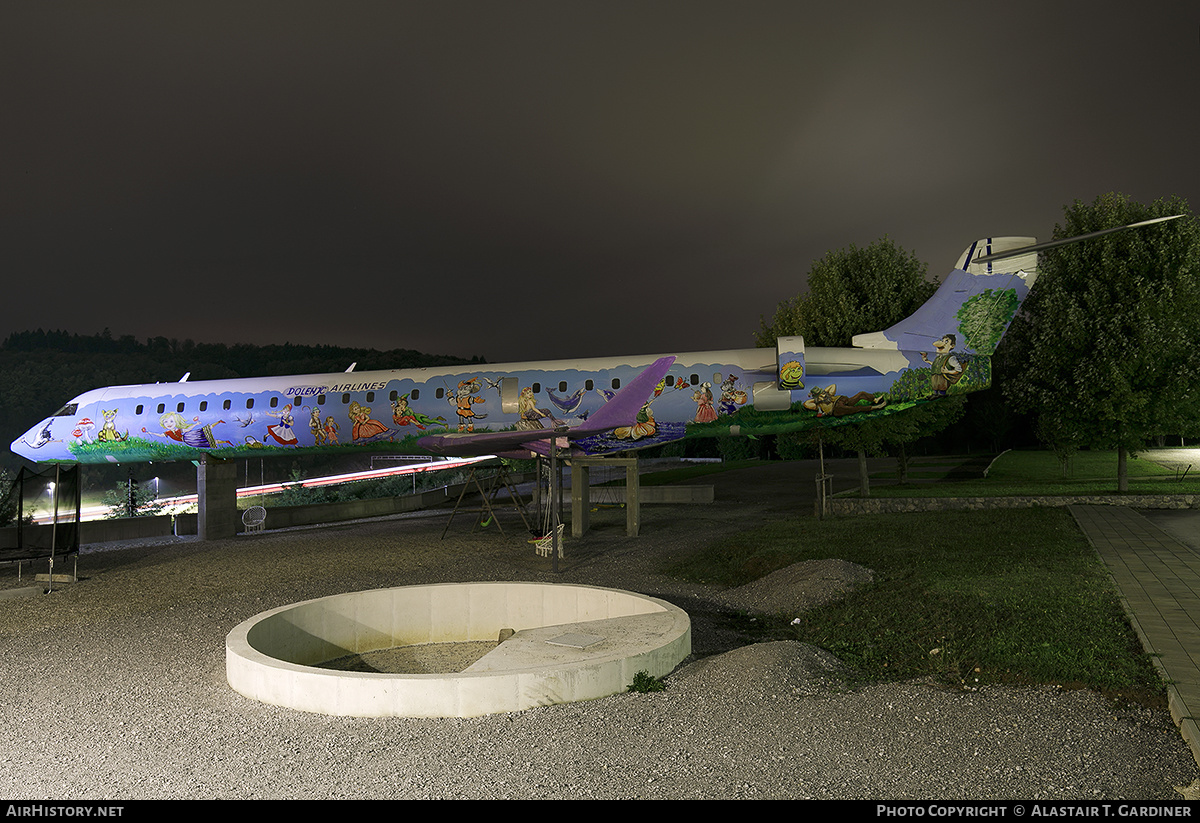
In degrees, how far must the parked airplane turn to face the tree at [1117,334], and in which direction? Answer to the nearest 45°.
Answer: approximately 180°

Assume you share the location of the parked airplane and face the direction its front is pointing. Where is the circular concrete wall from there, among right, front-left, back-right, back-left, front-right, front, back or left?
left

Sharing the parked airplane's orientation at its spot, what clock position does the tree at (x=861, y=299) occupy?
The tree is roughly at 5 o'clock from the parked airplane.

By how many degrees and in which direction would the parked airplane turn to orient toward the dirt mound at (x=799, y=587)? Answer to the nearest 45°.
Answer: approximately 90° to its left

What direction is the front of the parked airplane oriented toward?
to the viewer's left
